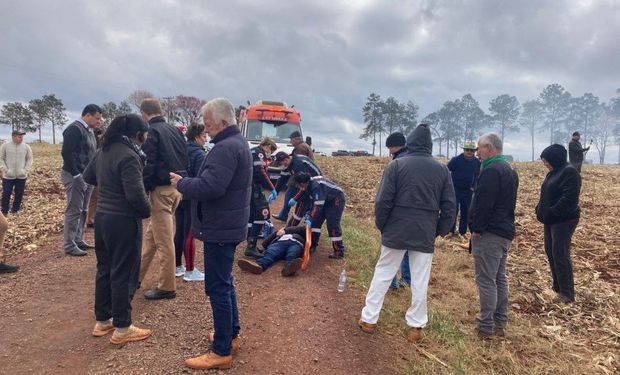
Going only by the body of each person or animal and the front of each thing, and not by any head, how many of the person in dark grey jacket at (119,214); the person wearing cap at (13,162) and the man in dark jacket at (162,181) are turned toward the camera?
1

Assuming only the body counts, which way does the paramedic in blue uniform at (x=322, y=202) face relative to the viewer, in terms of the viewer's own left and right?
facing to the left of the viewer

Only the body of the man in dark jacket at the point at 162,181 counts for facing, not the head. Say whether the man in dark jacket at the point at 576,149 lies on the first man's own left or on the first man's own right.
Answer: on the first man's own right

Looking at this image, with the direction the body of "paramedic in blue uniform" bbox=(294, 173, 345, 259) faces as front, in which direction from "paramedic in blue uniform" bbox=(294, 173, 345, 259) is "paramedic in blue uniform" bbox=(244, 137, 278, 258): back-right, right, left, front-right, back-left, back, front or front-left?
front

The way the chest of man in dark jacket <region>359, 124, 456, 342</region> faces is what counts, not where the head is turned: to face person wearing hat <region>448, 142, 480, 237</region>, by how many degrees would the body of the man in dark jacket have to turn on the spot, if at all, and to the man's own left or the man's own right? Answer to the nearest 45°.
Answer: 0° — they already face them

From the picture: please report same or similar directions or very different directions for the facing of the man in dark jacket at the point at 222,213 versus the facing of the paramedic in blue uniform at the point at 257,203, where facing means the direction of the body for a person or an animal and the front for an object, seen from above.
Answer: very different directions

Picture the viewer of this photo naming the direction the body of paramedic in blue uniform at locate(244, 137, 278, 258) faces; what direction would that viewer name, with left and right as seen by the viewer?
facing to the right of the viewer

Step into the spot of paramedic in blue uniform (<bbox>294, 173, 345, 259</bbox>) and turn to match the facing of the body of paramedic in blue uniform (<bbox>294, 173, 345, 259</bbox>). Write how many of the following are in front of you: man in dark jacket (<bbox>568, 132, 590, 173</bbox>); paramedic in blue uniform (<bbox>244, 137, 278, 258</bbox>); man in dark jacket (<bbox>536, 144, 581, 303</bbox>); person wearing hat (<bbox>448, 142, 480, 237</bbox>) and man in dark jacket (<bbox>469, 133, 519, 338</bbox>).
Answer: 1

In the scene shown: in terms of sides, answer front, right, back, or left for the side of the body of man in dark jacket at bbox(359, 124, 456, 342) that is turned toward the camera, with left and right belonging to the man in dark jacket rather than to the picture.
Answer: back

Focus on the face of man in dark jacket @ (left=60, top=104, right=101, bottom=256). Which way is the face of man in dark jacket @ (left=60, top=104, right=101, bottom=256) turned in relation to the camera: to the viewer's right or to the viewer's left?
to the viewer's right

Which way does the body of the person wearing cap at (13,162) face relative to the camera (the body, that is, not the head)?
toward the camera

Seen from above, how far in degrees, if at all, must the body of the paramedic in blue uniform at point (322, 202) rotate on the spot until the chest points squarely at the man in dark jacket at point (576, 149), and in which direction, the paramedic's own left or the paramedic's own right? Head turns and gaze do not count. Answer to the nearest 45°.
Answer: approximately 135° to the paramedic's own right

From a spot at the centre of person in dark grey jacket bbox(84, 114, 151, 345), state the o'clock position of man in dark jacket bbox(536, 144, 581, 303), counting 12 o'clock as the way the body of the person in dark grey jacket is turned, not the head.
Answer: The man in dark jacket is roughly at 2 o'clock from the person in dark grey jacket.

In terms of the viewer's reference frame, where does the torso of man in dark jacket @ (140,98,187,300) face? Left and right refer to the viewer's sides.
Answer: facing away from the viewer and to the left of the viewer

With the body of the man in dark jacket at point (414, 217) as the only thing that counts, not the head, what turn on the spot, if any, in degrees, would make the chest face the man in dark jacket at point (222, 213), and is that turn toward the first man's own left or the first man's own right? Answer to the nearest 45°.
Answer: approximately 135° to the first man's own left

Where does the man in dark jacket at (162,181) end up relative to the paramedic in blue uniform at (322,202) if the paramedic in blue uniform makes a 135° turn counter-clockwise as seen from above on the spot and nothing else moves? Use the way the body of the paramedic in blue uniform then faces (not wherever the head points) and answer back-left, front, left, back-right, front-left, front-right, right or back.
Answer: right
